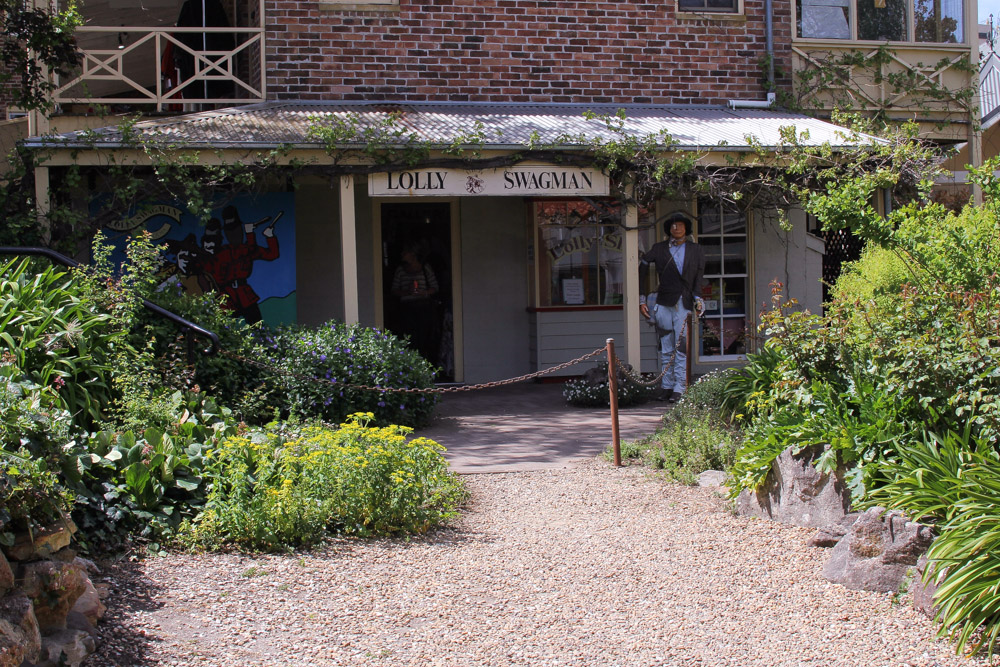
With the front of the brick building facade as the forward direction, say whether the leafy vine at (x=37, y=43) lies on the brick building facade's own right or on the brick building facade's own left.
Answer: on the brick building facade's own right

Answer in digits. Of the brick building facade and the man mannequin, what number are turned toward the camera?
2

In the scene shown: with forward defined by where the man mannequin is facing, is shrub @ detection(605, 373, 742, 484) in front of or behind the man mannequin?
in front

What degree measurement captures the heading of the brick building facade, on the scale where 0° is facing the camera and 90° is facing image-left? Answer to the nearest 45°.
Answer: approximately 0°

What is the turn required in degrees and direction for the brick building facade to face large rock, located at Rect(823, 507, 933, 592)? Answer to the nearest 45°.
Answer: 0° — it already faces it

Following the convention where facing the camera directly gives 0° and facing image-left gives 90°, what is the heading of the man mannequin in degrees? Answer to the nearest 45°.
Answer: approximately 0°

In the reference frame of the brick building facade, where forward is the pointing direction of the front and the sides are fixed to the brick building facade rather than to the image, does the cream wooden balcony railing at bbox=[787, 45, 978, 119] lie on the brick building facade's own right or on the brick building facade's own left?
on the brick building facade's own left

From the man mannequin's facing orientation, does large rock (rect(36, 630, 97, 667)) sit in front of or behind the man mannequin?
in front

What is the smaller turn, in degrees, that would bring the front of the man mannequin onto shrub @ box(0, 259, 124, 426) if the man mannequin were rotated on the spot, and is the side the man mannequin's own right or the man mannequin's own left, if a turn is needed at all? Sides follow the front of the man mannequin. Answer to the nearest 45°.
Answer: approximately 45° to the man mannequin's own right

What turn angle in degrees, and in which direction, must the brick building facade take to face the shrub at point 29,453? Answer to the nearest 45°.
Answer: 0° — it already faces it
